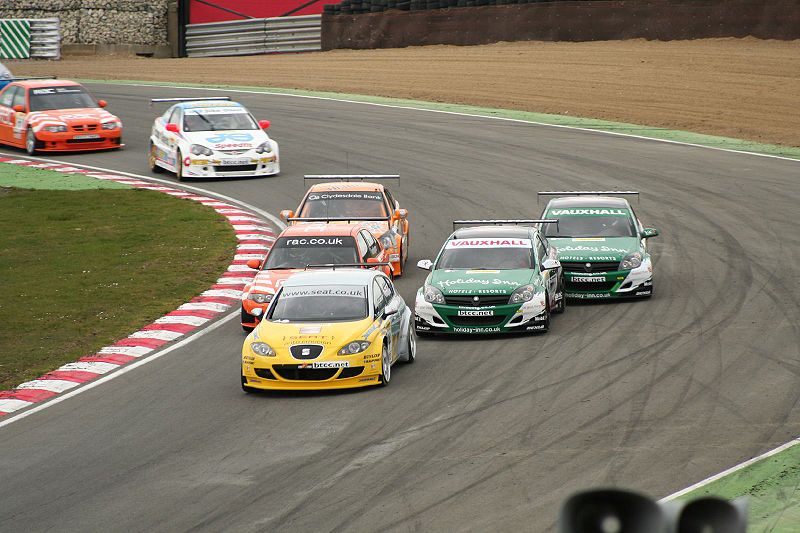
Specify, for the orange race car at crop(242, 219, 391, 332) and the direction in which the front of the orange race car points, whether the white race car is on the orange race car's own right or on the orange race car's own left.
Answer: on the orange race car's own right

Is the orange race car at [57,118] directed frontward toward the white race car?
yes

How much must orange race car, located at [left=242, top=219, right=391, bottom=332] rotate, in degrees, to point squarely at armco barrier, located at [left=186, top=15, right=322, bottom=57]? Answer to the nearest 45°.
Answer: approximately 135° to its right

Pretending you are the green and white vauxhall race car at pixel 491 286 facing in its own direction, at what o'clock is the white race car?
The white race car is roughly at 5 o'clock from the green and white vauxhall race car.

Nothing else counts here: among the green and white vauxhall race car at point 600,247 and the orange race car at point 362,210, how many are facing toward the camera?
2

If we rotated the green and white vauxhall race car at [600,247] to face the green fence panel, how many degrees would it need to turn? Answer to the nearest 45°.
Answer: approximately 135° to its right

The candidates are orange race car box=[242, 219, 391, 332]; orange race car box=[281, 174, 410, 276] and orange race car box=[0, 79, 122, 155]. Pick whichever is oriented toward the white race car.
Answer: orange race car box=[0, 79, 122, 155]

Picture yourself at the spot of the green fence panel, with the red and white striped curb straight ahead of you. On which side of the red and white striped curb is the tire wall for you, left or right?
left

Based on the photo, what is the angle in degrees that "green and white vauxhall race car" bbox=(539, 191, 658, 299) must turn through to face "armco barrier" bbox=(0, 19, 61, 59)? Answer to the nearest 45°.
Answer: approximately 135° to its right

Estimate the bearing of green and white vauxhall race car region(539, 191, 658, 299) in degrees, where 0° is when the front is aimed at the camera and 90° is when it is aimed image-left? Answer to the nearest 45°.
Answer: approximately 0°

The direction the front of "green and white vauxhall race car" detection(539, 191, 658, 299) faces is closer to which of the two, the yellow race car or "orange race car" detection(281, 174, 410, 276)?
the yellow race car

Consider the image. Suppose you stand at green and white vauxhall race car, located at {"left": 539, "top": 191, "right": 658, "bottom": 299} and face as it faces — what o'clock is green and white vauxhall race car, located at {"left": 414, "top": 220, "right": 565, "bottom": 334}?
green and white vauxhall race car, located at {"left": 414, "top": 220, "right": 565, "bottom": 334} is roughly at 1 o'clock from green and white vauxhall race car, located at {"left": 539, "top": 191, "right": 658, "bottom": 299}.
